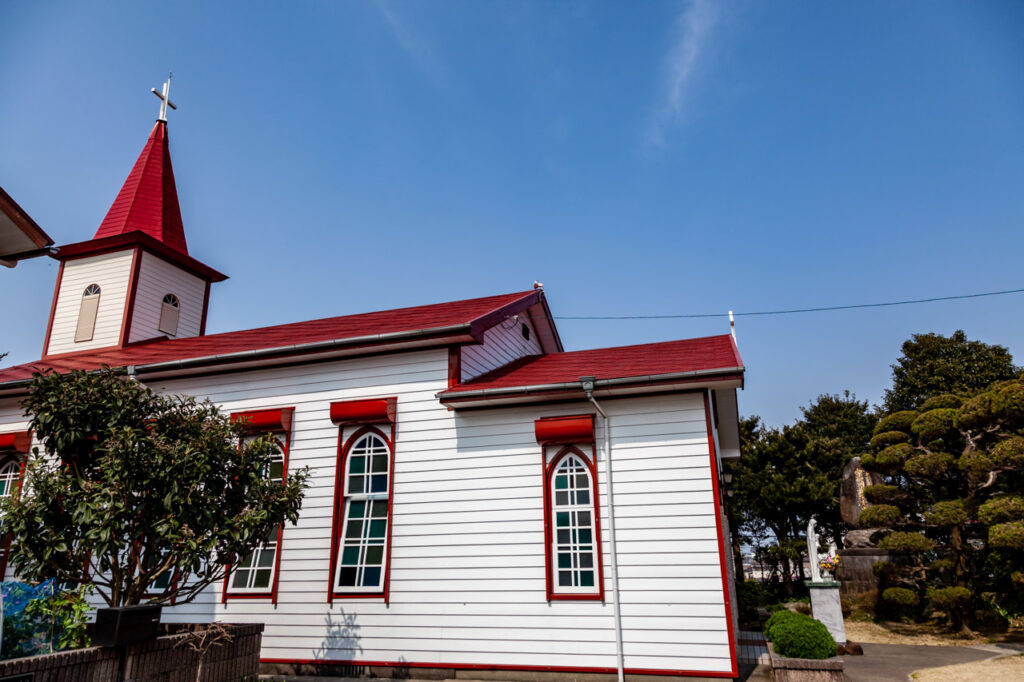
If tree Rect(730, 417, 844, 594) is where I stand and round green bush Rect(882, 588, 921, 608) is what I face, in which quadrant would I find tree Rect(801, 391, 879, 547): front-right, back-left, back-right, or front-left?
back-left

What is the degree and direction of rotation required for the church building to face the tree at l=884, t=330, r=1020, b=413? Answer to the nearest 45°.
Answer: approximately 90° to its right

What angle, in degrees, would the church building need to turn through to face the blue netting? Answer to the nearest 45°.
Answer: approximately 90° to its left

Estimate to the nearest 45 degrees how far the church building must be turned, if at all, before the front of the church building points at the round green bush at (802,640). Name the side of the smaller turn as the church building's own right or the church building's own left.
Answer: approximately 135° to the church building's own right

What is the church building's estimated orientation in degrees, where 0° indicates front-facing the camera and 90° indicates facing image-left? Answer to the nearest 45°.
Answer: approximately 135°

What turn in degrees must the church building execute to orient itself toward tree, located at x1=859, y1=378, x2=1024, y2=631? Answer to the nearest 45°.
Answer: approximately 135° to its right

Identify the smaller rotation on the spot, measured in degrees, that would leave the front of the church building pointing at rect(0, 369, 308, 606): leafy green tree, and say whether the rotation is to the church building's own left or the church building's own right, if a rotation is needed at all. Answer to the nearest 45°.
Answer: approximately 45° to the church building's own left
